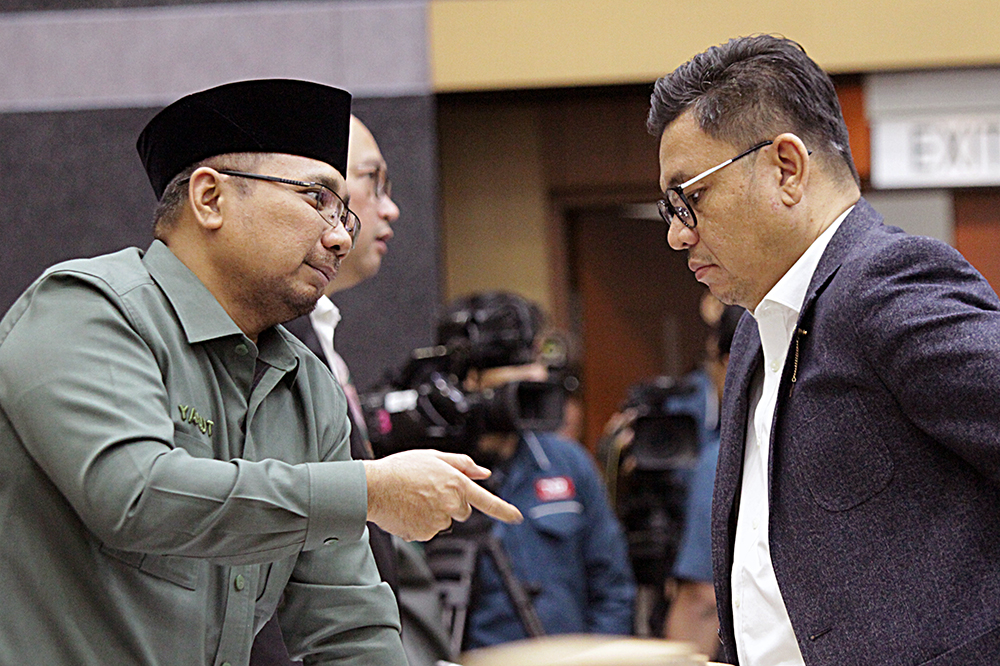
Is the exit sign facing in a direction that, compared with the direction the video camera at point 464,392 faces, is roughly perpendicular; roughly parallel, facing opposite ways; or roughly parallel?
roughly perpendicular

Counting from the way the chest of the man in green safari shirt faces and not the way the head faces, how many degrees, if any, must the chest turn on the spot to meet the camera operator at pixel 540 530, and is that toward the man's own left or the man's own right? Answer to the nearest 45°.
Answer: approximately 90° to the man's own left

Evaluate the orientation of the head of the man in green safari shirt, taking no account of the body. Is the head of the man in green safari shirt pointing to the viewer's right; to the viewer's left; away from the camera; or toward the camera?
to the viewer's right

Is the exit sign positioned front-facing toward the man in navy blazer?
yes

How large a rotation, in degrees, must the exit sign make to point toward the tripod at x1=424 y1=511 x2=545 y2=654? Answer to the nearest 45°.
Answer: approximately 45° to its right
